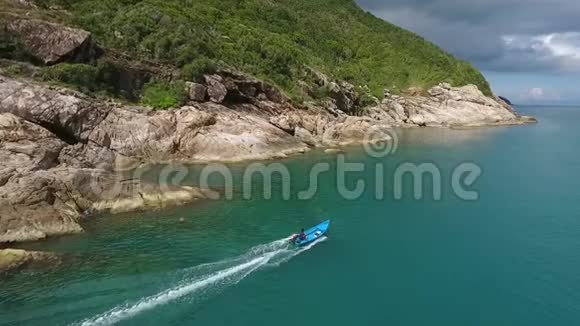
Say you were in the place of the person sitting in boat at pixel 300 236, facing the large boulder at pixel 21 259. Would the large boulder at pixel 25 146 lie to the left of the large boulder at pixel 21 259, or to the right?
right

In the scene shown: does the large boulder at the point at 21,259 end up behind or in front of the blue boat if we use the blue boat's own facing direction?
behind

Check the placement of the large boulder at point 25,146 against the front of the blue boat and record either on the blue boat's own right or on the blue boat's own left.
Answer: on the blue boat's own left

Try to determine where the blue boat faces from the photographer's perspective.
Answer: facing away from the viewer and to the right of the viewer
